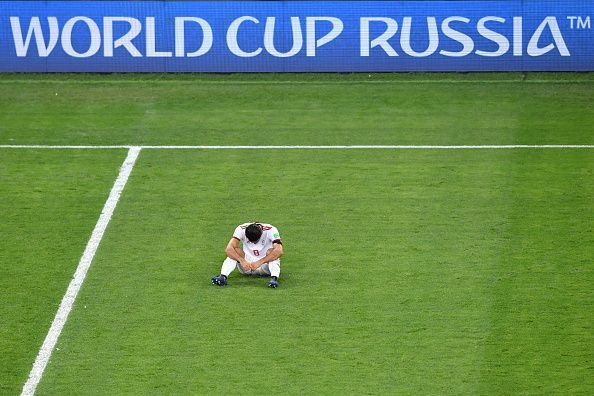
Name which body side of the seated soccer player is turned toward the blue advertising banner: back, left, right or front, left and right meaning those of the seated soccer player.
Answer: back

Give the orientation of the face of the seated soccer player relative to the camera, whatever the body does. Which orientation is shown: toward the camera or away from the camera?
toward the camera

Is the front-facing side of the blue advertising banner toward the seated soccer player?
yes

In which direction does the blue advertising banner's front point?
toward the camera

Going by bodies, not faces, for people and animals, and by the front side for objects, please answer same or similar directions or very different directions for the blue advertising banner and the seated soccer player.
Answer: same or similar directions

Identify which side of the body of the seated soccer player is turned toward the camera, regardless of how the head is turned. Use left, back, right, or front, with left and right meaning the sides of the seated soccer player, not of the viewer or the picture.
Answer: front
